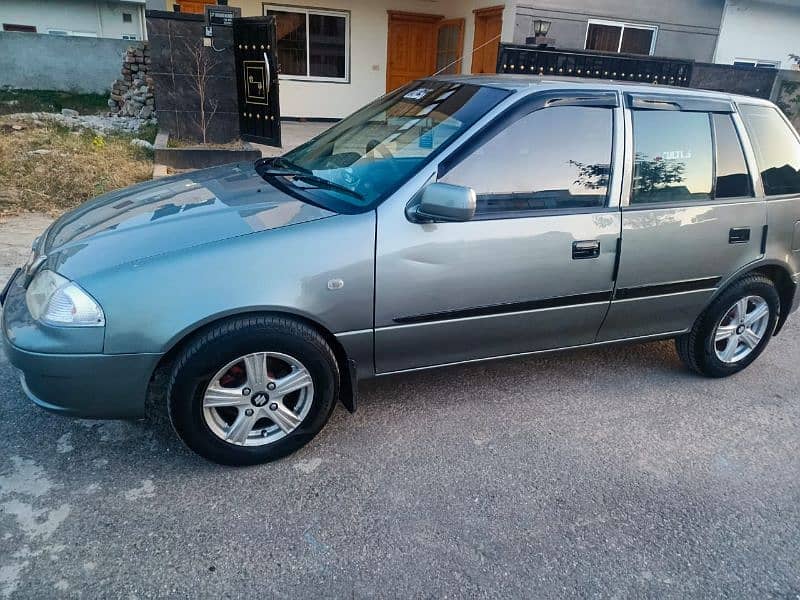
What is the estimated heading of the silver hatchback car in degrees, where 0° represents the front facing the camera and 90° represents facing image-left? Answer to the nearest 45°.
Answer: approximately 45°

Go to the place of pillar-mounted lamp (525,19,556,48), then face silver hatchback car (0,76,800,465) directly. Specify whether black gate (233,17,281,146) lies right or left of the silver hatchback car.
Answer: right

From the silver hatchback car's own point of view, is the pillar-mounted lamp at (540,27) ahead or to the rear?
to the rear

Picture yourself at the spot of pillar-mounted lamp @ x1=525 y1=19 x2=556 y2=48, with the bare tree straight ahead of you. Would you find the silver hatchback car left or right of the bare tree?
left

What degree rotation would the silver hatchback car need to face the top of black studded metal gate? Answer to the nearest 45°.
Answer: approximately 135° to its right

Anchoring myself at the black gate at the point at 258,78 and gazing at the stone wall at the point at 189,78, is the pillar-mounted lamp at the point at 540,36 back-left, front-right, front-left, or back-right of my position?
back-right

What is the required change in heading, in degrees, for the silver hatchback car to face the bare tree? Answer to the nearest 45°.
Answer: approximately 90° to its right

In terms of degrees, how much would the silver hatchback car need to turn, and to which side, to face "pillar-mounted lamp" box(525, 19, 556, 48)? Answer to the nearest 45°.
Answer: approximately 135° to its right

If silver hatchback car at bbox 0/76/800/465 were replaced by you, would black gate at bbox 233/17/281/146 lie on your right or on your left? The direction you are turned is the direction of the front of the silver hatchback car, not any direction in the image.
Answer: on your right

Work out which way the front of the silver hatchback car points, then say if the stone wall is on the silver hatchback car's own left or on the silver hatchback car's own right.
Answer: on the silver hatchback car's own right
